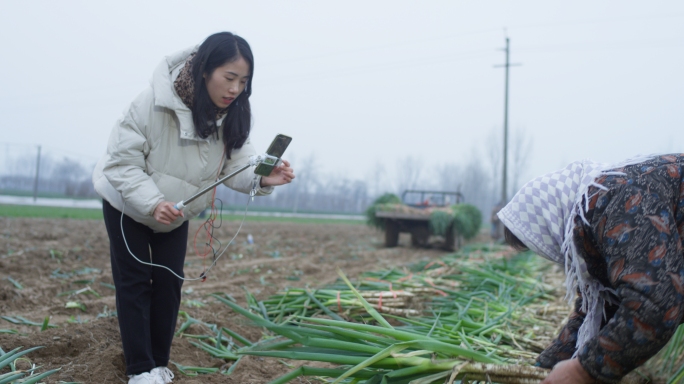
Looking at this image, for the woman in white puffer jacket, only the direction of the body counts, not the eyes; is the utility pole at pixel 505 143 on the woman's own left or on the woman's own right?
on the woman's own left

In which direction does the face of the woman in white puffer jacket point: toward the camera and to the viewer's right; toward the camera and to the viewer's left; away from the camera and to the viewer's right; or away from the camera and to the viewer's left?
toward the camera and to the viewer's right

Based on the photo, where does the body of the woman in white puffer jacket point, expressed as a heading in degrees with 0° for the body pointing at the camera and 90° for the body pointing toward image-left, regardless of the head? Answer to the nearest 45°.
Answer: approximately 315°
